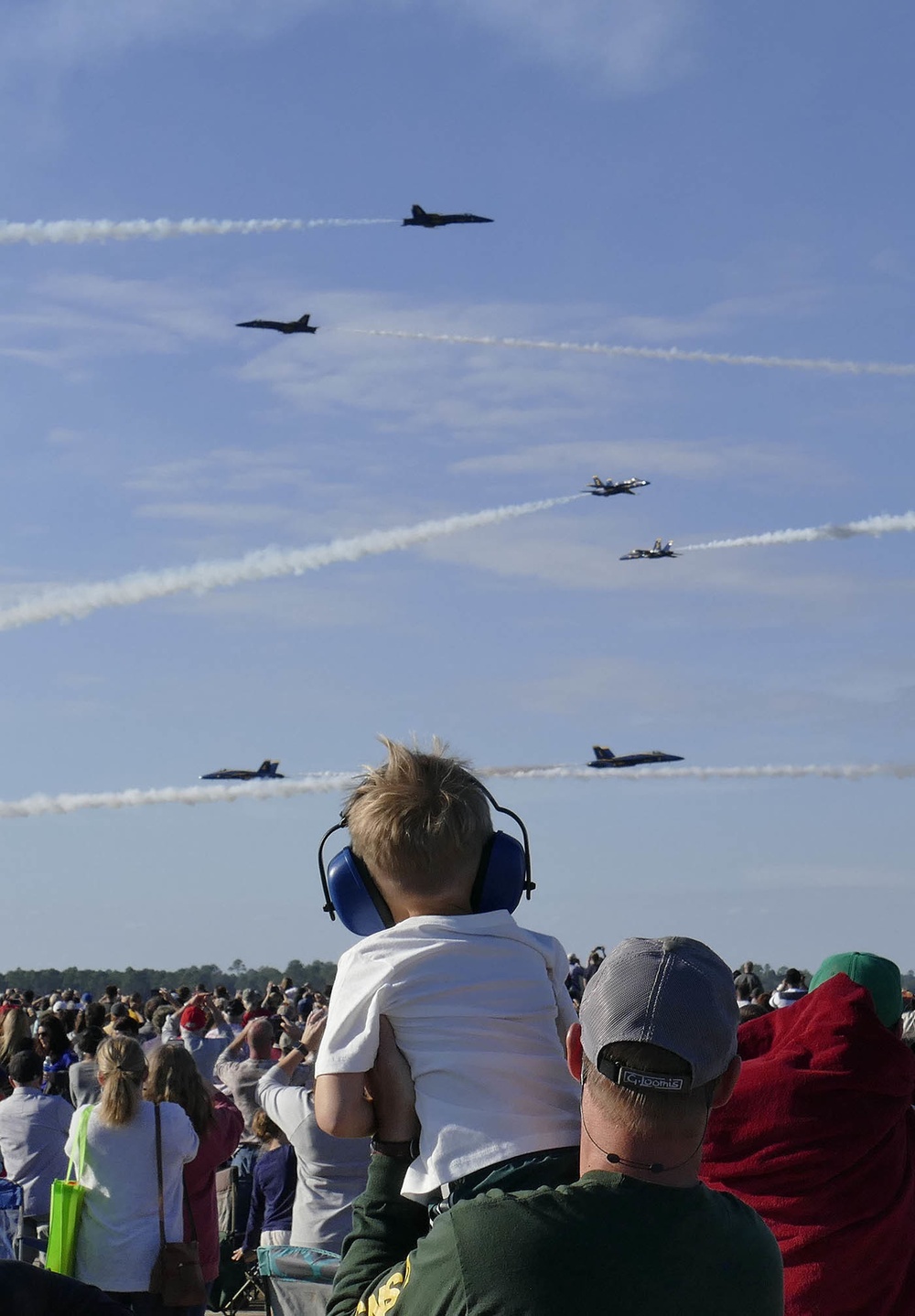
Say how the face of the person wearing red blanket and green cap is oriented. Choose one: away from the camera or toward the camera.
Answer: away from the camera

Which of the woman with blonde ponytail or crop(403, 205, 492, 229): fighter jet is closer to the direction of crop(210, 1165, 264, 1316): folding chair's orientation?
the fighter jet

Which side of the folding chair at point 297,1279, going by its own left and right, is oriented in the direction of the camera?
back

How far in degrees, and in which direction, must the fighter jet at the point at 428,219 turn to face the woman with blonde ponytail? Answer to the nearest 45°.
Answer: approximately 90° to its right

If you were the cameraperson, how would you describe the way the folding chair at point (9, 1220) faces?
facing away from the viewer and to the right of the viewer

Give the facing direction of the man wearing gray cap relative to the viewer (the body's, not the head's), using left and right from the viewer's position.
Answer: facing away from the viewer

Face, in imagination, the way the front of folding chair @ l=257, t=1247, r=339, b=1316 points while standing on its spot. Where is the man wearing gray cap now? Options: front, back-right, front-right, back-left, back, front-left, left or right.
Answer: back

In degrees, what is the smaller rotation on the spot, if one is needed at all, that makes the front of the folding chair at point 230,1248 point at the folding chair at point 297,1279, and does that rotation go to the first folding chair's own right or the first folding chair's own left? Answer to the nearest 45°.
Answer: approximately 135° to the first folding chair's own right

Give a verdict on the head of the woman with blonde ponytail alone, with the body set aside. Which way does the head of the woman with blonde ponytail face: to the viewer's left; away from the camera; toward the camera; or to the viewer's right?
away from the camera

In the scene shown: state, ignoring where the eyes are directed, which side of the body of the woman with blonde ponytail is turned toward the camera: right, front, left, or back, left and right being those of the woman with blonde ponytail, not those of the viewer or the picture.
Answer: back

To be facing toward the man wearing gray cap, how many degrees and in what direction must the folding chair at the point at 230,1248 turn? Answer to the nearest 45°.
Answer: approximately 135° to its right

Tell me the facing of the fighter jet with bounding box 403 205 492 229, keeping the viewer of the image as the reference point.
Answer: facing to the right of the viewer

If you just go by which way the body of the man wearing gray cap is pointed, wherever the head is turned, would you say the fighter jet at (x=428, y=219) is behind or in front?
in front

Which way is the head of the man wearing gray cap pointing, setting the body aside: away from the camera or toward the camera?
away from the camera

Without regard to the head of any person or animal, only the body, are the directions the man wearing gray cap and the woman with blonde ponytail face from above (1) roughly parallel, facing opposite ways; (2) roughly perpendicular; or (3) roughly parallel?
roughly parallel

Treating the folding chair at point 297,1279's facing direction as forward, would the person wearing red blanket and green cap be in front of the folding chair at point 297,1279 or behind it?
behind
